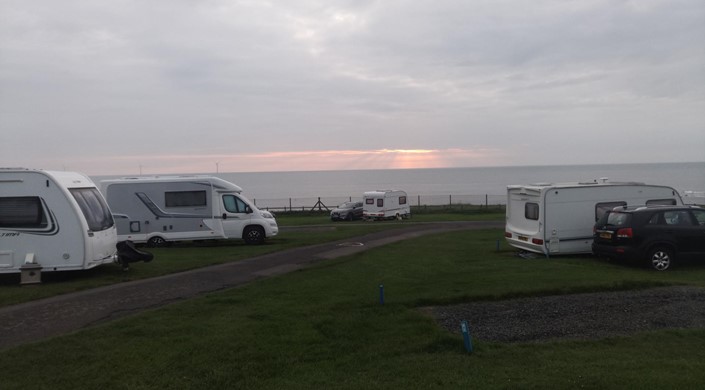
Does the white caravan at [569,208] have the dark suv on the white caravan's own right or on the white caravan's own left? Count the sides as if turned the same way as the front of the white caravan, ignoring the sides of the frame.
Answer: on the white caravan's own right

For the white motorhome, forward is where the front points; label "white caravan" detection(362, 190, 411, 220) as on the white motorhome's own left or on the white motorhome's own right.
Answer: on the white motorhome's own left

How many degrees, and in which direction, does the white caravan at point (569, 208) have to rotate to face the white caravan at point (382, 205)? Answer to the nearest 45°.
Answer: approximately 90° to its left

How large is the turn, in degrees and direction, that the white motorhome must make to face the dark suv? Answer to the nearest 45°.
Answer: approximately 45° to its right

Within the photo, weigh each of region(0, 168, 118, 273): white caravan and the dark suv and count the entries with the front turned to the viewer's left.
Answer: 0

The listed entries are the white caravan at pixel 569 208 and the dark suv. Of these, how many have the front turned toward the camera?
0

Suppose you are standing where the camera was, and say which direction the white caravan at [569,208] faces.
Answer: facing away from the viewer and to the right of the viewer

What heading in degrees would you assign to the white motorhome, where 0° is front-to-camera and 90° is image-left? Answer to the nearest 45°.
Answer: approximately 270°

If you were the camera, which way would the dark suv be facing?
facing away from the viewer and to the right of the viewer

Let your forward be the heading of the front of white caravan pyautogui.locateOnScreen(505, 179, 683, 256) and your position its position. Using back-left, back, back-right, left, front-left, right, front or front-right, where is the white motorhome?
back-left

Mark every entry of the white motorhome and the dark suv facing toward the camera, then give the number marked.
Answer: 0

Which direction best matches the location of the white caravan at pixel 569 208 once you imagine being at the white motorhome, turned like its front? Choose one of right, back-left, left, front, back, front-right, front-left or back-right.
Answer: front-right
